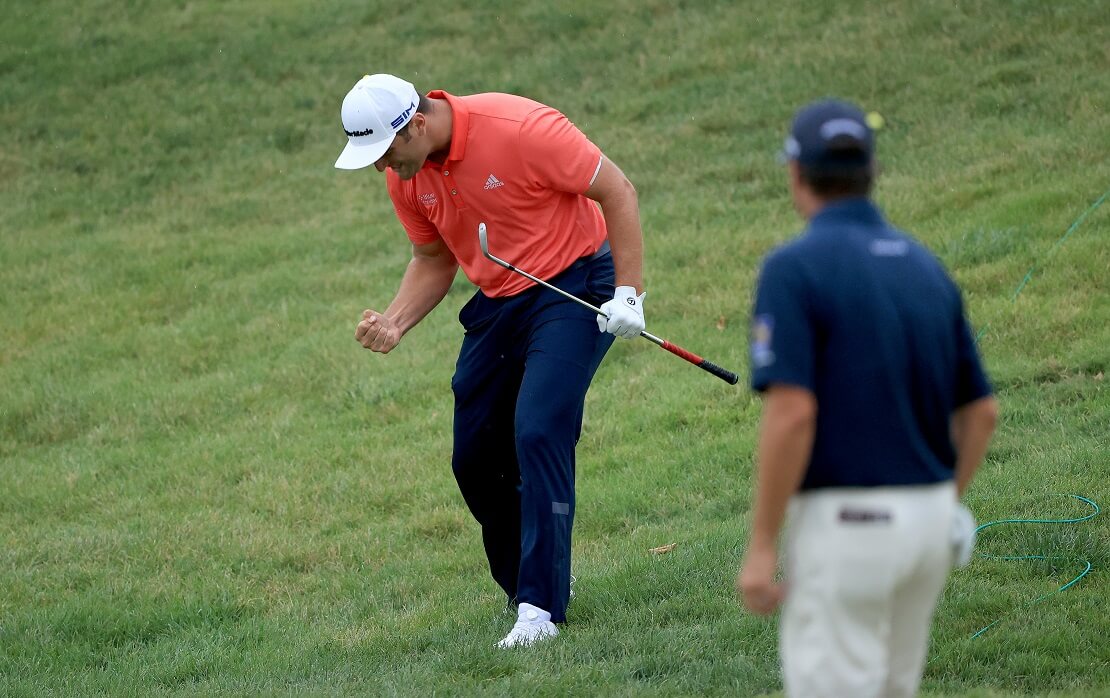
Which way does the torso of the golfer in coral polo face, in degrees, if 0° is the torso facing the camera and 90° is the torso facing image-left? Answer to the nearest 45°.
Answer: approximately 45°
